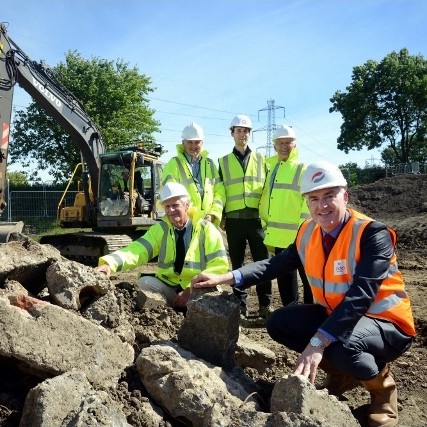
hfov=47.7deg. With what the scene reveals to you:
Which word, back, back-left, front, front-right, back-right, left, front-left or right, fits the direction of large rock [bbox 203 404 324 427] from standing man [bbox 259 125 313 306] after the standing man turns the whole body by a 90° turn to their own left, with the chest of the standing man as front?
front-right

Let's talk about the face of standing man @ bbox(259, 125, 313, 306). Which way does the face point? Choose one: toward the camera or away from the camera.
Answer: toward the camera

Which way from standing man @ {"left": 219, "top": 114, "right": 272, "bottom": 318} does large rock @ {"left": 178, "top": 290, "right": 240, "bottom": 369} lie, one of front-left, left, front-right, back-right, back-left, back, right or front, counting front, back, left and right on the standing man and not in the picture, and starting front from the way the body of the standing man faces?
front

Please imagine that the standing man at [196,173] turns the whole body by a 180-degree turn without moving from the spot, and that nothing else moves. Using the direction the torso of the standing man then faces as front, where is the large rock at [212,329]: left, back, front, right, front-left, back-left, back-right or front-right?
back

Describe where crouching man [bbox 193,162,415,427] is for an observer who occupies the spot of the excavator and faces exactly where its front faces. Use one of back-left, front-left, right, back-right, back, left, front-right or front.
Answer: front-left

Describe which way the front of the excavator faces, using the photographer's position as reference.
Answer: facing the viewer and to the left of the viewer

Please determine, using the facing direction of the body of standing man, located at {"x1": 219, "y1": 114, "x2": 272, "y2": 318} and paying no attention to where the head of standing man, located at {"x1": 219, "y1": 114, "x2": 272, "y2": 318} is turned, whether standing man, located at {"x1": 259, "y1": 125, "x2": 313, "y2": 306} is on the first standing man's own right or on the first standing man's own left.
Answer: on the first standing man's own left

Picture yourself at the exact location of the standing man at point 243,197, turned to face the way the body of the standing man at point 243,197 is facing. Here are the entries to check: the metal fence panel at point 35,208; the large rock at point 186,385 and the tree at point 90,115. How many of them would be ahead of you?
1

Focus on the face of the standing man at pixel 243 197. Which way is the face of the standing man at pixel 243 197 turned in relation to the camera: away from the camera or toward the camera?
toward the camera

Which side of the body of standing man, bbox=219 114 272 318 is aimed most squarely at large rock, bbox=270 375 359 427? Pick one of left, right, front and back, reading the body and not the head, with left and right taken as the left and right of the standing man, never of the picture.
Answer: front

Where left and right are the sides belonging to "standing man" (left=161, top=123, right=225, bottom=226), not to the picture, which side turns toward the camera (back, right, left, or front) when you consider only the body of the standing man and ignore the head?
front

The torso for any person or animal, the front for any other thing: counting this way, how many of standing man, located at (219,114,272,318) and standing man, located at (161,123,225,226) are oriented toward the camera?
2

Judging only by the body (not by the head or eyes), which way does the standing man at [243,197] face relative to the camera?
toward the camera
